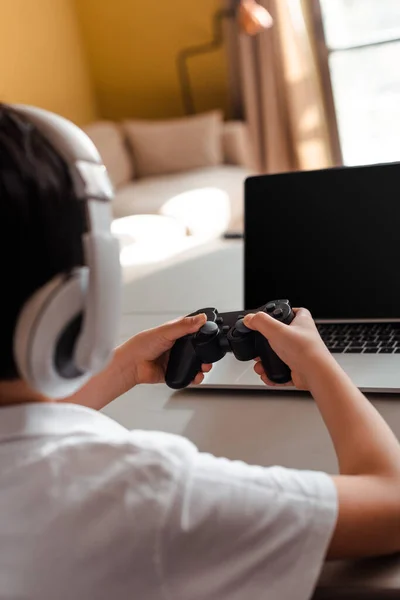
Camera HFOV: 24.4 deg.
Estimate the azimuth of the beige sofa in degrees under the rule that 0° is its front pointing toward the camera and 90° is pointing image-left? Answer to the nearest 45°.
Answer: approximately 0°

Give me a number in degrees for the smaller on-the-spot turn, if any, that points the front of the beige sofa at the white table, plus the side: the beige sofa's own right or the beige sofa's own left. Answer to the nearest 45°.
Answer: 0° — it already faces it

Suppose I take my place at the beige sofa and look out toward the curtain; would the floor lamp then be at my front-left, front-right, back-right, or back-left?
front-left

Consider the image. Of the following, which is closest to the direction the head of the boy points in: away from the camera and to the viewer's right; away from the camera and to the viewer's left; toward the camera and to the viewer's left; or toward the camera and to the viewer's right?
away from the camera and to the viewer's right

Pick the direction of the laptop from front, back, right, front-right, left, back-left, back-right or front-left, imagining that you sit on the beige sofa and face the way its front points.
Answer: front

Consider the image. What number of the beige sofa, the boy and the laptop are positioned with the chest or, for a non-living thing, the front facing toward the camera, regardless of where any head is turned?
2

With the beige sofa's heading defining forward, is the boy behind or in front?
in front

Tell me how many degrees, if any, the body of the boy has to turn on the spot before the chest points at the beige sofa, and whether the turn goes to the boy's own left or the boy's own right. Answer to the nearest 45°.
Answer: approximately 45° to the boy's own left

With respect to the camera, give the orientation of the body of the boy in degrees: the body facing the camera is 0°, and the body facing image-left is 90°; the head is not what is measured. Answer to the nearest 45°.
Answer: approximately 225°

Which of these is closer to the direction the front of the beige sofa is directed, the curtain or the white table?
the white table

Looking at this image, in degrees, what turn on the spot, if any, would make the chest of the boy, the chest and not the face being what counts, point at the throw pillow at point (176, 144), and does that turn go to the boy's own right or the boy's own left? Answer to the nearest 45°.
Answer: approximately 45° to the boy's own left

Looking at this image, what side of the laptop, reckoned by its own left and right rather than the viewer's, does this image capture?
front

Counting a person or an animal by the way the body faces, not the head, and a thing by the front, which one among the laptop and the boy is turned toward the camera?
the laptop

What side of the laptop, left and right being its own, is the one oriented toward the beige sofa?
back

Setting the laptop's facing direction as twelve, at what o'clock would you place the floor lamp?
The floor lamp is roughly at 6 o'clock from the laptop.

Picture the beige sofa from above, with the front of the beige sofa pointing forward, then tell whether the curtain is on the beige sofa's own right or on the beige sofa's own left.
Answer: on the beige sofa's own left

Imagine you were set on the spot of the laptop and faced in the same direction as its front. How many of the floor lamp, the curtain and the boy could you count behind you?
2

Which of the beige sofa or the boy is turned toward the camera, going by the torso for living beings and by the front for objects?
the beige sofa
